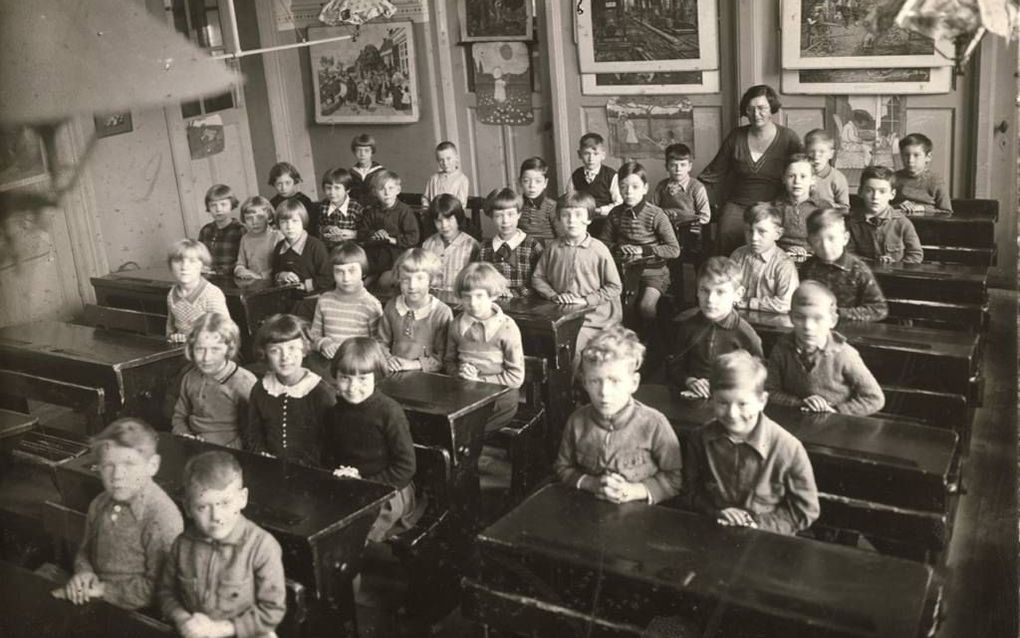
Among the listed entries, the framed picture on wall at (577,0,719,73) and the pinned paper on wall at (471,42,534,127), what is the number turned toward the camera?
2

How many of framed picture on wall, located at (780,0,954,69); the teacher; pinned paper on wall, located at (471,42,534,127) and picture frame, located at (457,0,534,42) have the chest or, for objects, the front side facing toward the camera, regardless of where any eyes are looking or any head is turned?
4

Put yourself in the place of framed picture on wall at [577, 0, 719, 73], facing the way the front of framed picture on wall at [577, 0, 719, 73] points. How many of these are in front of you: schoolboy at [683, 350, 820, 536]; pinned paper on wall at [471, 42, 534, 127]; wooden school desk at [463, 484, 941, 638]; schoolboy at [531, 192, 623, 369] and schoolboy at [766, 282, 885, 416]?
4

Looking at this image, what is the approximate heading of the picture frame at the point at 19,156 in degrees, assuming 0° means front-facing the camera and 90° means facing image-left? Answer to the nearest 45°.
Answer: approximately 315°

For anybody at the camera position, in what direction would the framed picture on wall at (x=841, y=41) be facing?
facing the viewer

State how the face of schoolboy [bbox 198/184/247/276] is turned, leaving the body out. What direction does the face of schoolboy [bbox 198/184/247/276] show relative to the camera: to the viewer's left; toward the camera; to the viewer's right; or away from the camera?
toward the camera

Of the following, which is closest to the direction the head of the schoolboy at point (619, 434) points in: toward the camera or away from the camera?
toward the camera

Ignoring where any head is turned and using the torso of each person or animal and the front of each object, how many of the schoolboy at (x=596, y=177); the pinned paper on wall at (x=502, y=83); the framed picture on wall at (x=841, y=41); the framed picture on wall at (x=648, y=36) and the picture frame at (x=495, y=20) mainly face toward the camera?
5

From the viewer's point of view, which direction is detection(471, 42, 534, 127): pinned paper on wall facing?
toward the camera

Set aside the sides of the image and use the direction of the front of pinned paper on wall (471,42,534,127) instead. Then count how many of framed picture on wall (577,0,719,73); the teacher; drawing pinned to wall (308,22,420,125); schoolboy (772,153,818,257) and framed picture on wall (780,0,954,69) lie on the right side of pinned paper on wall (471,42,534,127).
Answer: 1

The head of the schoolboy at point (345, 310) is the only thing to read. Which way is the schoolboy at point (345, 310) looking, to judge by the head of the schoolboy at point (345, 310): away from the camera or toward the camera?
toward the camera

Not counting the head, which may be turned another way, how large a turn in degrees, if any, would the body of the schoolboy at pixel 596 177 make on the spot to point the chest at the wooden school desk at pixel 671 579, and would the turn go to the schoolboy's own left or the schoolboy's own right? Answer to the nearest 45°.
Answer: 0° — they already face it

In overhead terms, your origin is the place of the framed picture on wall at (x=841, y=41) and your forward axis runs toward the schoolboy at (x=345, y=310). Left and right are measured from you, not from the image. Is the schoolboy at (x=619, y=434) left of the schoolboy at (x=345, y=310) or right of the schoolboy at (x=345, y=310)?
left

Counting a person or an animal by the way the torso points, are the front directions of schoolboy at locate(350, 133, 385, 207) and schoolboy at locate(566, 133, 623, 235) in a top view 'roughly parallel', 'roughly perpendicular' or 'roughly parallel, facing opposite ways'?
roughly parallel

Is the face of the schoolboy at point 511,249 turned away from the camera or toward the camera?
toward the camera

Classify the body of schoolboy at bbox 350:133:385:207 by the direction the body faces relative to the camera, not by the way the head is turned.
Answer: toward the camera

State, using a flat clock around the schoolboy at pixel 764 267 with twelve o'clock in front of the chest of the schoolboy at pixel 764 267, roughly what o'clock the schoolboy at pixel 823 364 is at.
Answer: the schoolboy at pixel 823 364 is roughly at 10 o'clock from the schoolboy at pixel 764 267.

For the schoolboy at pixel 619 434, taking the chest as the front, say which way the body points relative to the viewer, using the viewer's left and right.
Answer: facing the viewer and to the left of the viewer

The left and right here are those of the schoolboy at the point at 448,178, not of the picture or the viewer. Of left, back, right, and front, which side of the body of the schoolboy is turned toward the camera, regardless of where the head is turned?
front
